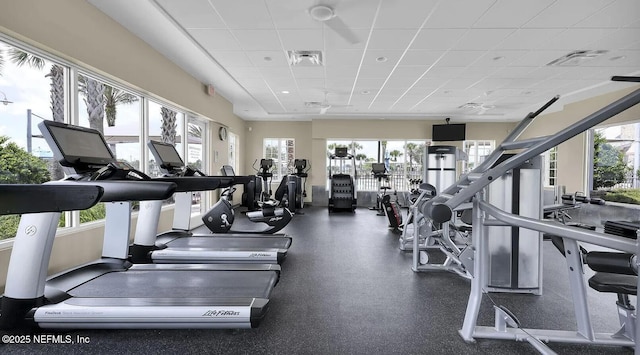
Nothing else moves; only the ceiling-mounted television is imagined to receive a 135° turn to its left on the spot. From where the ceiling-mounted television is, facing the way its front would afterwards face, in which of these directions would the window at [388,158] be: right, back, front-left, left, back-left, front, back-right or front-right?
back-left

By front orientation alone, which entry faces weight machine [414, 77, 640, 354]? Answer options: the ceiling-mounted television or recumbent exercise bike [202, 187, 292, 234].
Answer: the ceiling-mounted television

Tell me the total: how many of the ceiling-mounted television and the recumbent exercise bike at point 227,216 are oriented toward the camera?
1

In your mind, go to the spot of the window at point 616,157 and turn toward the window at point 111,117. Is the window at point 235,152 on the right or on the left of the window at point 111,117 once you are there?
right

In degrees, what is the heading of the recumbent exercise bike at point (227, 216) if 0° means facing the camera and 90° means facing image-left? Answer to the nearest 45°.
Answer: approximately 90°

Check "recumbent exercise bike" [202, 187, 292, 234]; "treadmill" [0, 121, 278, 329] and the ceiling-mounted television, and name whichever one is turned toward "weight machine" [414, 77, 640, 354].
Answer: the ceiling-mounted television

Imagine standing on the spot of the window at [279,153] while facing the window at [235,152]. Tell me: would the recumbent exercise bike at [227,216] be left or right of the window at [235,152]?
left

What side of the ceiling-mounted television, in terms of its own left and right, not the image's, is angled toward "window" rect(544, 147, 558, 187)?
left

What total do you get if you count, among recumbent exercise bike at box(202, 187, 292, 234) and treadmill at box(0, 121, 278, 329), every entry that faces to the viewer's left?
2

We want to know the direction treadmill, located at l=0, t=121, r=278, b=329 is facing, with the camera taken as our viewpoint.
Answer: facing to the left of the viewer

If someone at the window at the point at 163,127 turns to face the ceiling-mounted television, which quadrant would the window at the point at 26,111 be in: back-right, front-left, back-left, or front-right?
back-right
